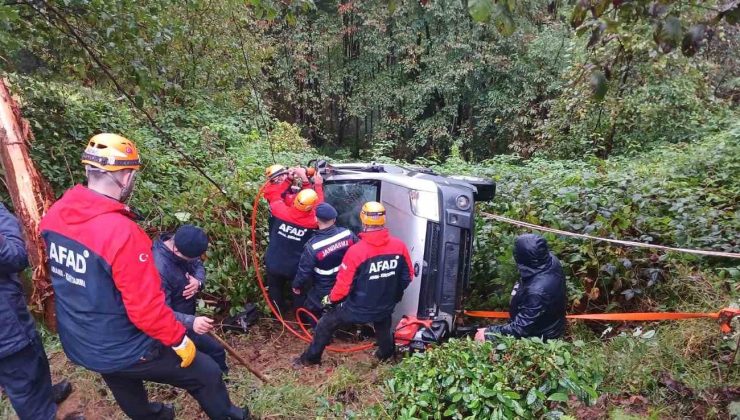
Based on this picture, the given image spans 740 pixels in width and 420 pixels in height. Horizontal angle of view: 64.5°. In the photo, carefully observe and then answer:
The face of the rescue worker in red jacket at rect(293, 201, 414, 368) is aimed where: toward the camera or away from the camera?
away from the camera

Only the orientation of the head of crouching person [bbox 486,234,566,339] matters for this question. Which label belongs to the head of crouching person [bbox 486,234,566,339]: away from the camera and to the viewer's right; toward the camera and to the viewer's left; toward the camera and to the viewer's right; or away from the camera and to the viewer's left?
away from the camera and to the viewer's left

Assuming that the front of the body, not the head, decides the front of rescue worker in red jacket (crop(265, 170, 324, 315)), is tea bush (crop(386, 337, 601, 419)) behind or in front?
behind

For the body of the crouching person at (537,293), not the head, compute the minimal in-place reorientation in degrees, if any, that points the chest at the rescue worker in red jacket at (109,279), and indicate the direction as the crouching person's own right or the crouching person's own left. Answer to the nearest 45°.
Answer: approximately 45° to the crouching person's own left

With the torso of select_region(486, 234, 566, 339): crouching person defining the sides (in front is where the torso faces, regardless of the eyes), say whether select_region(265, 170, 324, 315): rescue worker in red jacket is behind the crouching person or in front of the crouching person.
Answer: in front

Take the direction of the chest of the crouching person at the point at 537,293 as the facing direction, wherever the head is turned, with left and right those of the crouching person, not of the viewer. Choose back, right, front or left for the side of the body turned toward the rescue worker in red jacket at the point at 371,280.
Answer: front

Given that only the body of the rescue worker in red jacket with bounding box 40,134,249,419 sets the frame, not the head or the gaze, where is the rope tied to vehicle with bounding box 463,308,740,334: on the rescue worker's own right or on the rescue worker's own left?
on the rescue worker's own right

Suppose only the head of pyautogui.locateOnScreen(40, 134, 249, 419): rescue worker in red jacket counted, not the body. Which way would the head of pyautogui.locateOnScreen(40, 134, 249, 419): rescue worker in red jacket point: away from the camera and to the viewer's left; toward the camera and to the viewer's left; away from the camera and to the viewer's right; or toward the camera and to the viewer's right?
away from the camera and to the viewer's right

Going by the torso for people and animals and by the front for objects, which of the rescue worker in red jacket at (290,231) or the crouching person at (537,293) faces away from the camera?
the rescue worker in red jacket

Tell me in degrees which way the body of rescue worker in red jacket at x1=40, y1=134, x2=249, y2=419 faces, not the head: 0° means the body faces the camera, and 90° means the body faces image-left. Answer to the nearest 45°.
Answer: approximately 225°

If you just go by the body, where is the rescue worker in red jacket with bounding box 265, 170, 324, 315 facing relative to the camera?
away from the camera

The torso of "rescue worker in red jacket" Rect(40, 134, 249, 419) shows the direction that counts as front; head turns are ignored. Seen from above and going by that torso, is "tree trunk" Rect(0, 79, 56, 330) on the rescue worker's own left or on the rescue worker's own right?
on the rescue worker's own left

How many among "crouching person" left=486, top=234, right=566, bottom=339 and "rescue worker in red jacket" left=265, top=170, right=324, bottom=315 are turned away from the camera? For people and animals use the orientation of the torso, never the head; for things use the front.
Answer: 1

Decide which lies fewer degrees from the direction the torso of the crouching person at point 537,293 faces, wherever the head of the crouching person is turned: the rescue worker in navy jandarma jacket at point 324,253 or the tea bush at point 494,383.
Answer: the rescue worker in navy jandarma jacket

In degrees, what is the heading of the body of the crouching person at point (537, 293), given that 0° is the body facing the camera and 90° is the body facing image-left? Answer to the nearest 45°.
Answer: approximately 90°
